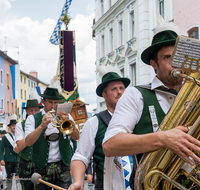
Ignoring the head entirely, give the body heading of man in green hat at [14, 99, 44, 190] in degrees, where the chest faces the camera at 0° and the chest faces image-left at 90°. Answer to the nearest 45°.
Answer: approximately 315°

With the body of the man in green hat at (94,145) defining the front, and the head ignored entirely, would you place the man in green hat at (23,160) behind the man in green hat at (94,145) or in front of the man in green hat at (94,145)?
behind

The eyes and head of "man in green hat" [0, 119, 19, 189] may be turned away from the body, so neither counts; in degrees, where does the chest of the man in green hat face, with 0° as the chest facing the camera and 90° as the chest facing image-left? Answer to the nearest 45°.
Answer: approximately 315°

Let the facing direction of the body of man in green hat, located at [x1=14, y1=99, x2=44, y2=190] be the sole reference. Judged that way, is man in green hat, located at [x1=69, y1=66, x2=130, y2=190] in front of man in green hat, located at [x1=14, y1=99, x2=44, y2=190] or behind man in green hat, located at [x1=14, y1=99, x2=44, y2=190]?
in front
